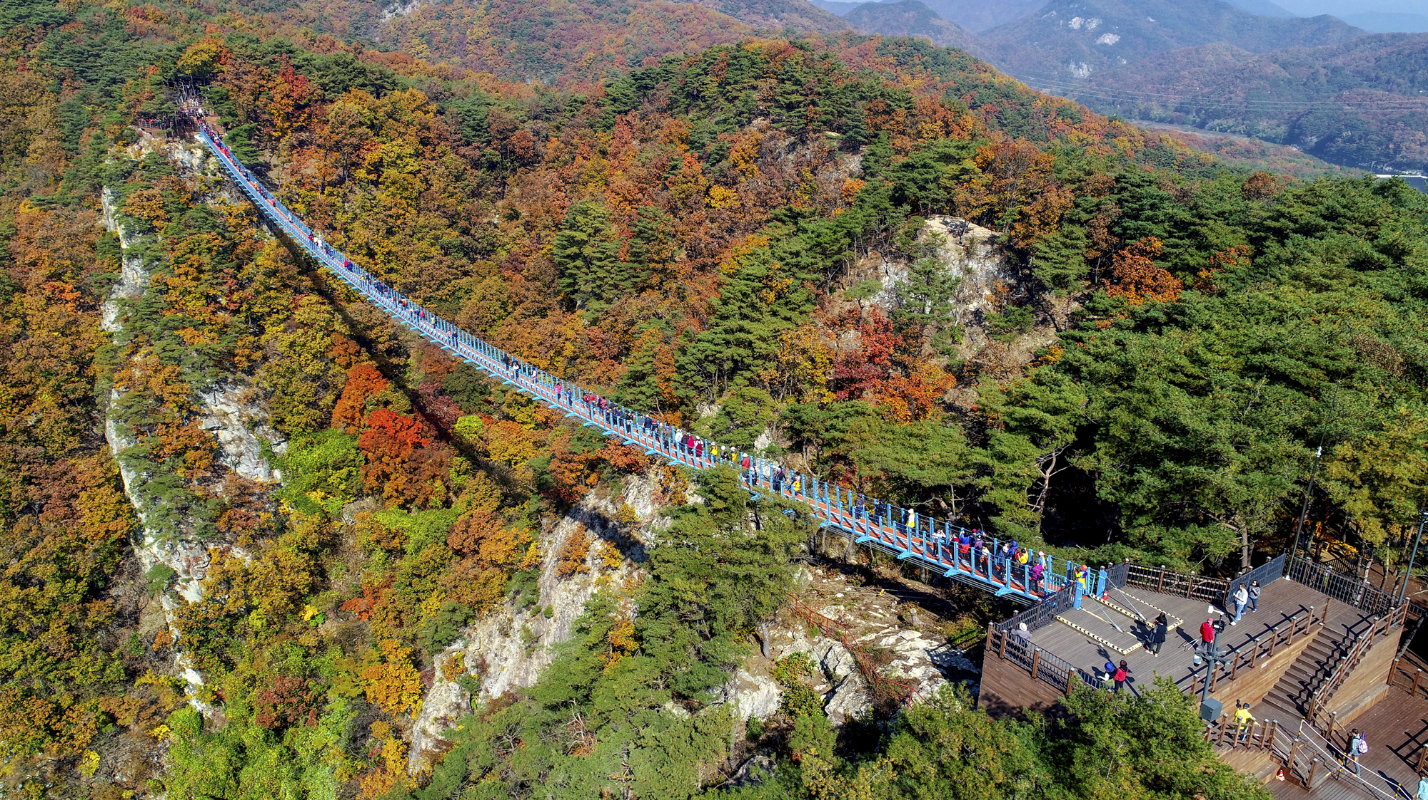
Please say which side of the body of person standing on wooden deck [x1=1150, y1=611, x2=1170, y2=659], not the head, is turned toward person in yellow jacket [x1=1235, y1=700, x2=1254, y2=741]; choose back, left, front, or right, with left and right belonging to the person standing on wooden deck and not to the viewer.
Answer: back

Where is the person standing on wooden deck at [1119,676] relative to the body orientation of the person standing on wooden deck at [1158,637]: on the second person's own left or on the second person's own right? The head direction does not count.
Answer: on the second person's own left

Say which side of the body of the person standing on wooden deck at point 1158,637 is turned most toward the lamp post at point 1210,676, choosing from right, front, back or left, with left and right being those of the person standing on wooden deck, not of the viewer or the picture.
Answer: back

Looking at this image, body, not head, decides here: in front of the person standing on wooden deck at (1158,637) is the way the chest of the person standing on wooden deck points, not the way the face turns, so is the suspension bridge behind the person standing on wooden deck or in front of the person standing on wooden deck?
in front

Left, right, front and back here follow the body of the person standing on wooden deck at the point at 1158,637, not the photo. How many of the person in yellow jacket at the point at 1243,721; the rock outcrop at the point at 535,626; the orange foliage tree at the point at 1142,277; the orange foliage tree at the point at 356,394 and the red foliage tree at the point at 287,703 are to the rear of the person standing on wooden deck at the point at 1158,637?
1

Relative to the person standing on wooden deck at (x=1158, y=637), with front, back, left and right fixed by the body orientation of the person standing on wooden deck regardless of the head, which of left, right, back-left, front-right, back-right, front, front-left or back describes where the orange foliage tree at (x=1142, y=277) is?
front-right

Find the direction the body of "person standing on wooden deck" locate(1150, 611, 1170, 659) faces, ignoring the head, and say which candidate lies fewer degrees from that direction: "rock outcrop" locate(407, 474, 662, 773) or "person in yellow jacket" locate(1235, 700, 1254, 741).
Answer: the rock outcrop

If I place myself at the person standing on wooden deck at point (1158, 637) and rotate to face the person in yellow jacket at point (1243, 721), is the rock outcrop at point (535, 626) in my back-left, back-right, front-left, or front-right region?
back-right

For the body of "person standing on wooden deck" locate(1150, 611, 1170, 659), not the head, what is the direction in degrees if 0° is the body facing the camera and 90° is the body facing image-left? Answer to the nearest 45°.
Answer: approximately 135°

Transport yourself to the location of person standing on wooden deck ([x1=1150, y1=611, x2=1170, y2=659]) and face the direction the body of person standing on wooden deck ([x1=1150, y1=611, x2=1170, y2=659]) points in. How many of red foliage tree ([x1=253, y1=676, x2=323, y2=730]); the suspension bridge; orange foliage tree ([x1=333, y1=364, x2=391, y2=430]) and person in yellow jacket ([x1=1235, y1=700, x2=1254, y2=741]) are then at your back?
1

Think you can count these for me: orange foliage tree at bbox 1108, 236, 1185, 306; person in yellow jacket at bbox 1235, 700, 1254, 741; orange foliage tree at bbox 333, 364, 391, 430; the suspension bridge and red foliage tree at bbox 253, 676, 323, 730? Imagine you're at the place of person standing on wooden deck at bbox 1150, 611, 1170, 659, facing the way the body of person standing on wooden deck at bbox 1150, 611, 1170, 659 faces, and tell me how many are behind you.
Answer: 1

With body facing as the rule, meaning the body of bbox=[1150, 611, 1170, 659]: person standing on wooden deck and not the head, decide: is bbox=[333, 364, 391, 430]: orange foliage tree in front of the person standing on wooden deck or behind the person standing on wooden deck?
in front

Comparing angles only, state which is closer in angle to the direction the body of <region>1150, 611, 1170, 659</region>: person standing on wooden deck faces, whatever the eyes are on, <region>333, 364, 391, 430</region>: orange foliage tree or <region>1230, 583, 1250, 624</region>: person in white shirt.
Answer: the orange foliage tree

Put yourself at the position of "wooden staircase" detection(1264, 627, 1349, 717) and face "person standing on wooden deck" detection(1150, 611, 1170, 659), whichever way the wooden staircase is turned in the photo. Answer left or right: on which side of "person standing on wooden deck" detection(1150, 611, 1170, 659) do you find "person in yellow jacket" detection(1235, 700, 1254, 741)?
left

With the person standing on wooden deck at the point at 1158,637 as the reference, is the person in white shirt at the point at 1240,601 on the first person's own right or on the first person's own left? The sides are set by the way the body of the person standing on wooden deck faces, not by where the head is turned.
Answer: on the first person's own right
